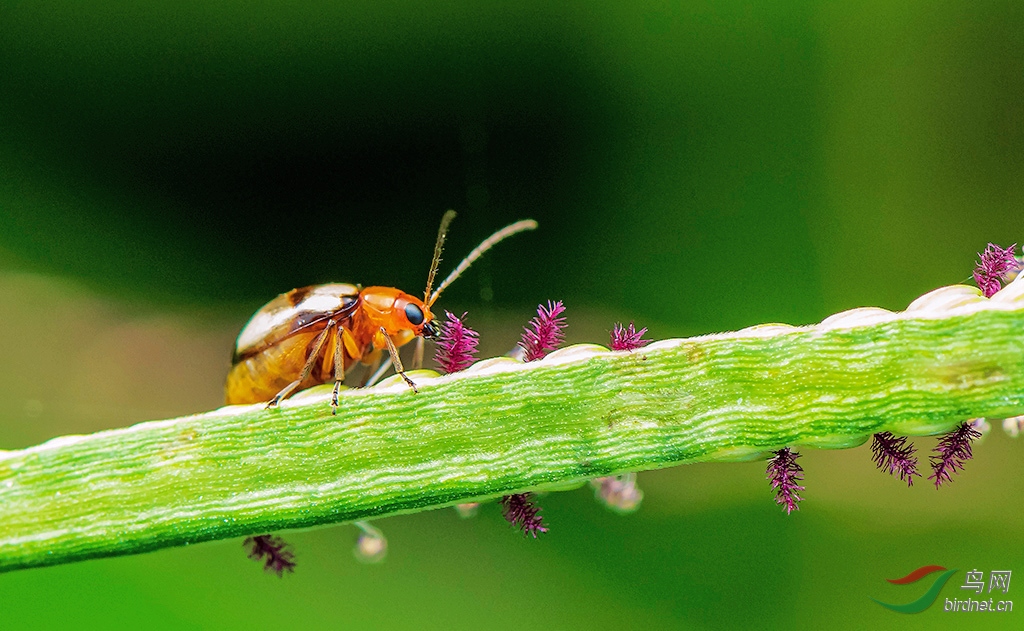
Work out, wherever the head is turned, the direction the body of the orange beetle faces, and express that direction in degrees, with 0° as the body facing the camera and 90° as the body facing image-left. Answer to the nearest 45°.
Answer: approximately 270°
